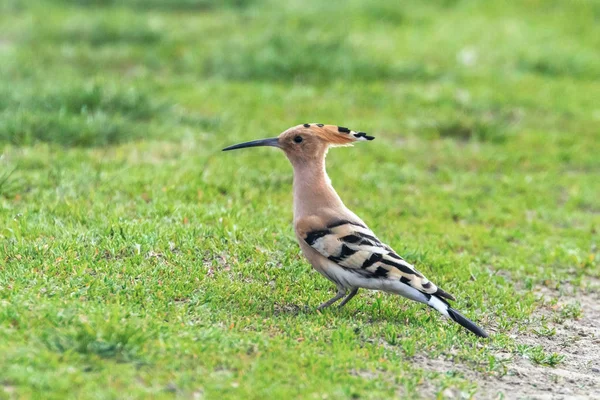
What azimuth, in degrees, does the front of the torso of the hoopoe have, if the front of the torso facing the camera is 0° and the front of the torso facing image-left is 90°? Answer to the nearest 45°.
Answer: approximately 90°
